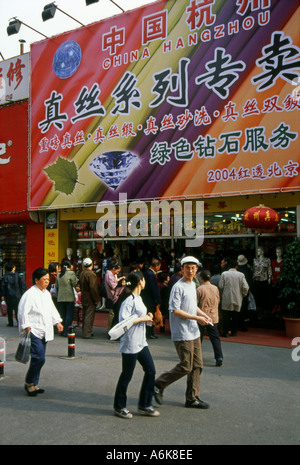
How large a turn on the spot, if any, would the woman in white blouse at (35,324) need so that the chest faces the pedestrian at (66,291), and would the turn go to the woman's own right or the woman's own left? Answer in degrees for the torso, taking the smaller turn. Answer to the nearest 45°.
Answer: approximately 135° to the woman's own left
